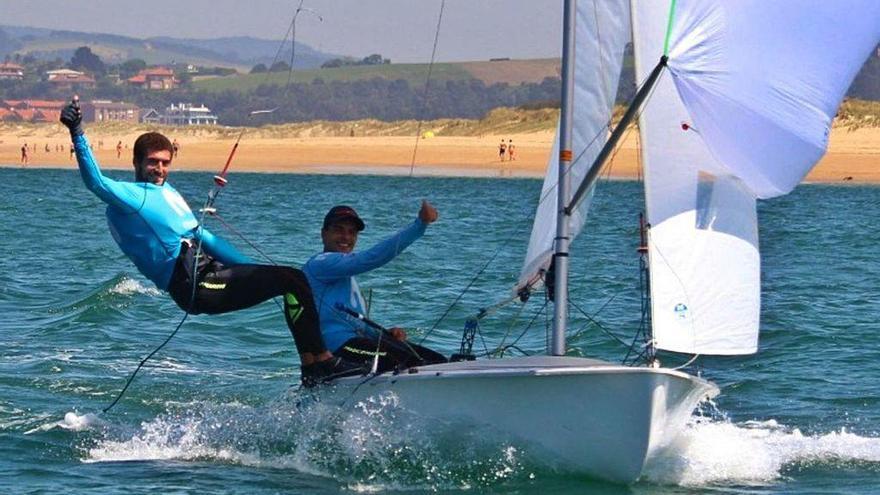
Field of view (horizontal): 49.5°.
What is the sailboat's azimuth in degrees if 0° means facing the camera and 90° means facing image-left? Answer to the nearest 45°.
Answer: approximately 315°

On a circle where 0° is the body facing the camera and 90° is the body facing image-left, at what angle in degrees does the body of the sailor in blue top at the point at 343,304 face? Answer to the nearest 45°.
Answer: approximately 315°
